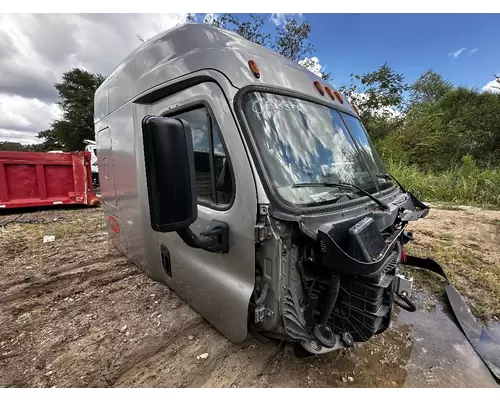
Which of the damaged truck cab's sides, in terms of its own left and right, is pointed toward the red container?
back

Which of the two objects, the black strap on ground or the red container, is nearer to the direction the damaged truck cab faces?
the black strap on ground

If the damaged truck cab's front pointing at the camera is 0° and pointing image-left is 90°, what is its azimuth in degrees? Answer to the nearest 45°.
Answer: approximately 315°

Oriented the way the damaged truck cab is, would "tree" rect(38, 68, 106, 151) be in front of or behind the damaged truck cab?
behind

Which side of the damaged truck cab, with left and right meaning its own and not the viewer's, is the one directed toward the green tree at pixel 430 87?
left

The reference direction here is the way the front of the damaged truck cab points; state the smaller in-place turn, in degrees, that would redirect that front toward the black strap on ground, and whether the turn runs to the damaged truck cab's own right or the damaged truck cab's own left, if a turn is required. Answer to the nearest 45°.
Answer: approximately 45° to the damaged truck cab's own left

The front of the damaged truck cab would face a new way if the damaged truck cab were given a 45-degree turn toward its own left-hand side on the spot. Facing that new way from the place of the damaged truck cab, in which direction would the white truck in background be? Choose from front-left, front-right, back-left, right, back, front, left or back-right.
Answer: back-left
